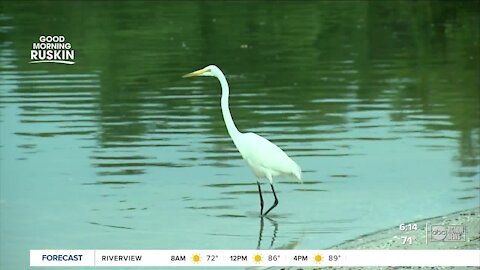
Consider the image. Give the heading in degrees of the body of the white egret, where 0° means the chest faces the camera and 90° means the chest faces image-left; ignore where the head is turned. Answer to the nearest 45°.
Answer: approximately 90°
